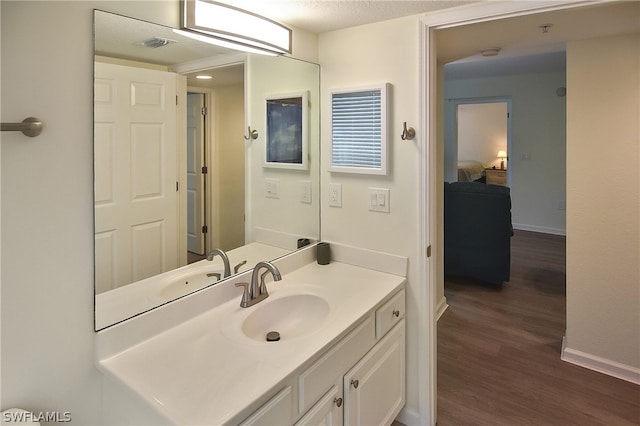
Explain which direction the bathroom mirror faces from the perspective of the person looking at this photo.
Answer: facing the viewer and to the right of the viewer

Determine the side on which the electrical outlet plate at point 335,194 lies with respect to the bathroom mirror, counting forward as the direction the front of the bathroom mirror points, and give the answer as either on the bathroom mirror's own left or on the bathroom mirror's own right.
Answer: on the bathroom mirror's own left

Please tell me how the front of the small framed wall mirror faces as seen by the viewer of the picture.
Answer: facing the viewer and to the left of the viewer

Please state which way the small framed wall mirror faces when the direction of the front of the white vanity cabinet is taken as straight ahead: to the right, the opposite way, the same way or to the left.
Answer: to the right

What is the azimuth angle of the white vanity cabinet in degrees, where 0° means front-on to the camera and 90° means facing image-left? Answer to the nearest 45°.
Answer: approximately 315°
